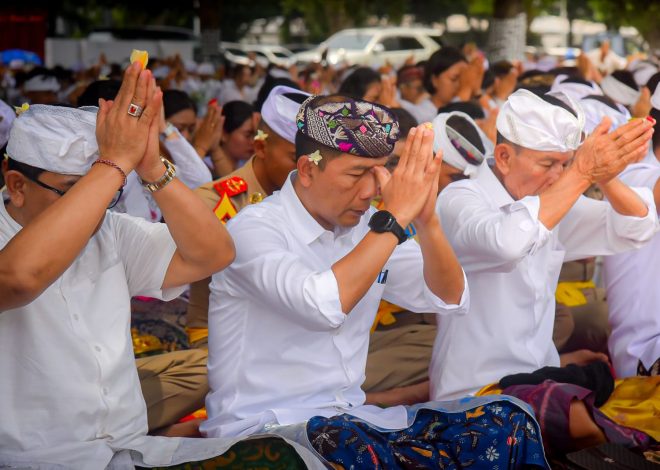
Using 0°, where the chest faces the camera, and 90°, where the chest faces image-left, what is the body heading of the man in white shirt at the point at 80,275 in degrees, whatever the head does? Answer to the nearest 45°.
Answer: approximately 315°

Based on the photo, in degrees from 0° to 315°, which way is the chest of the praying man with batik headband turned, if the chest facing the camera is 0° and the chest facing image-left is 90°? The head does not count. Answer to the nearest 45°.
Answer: approximately 315°

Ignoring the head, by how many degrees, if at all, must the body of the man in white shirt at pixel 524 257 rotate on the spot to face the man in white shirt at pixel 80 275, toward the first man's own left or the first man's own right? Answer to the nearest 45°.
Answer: approximately 90° to the first man's own right
